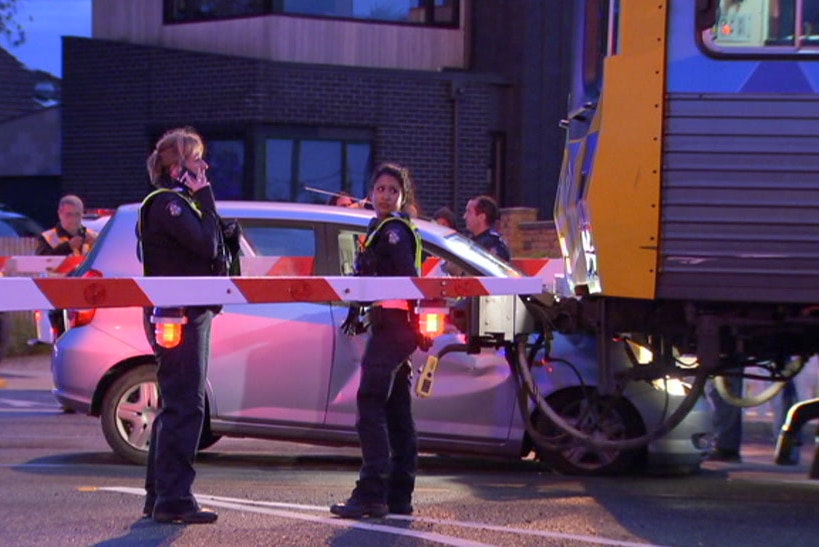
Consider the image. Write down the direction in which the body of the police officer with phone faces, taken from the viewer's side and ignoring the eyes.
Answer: to the viewer's right

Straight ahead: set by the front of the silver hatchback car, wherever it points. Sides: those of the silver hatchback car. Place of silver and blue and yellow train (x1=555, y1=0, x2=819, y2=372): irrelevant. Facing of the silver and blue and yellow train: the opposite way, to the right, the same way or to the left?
the opposite way

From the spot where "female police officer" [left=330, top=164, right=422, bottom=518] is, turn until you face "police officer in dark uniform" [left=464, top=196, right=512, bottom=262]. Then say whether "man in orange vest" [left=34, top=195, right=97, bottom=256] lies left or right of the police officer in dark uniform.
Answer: left

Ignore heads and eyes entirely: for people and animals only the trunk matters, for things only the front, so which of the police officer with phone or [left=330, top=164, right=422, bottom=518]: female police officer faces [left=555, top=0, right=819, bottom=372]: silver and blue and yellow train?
the police officer with phone

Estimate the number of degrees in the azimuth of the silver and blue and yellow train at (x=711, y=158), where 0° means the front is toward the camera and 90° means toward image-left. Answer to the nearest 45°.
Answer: approximately 90°

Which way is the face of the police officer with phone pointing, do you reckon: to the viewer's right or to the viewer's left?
to the viewer's right

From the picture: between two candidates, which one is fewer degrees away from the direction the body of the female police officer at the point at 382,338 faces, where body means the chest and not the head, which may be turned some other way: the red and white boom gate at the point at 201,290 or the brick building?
the red and white boom gate

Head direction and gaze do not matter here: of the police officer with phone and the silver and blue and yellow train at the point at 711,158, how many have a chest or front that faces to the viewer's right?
1

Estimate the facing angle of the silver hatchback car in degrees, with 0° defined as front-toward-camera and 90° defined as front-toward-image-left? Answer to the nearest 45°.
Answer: approximately 270°

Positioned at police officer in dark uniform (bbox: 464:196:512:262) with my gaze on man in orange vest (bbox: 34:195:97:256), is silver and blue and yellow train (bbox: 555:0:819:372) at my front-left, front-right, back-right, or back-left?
back-left
